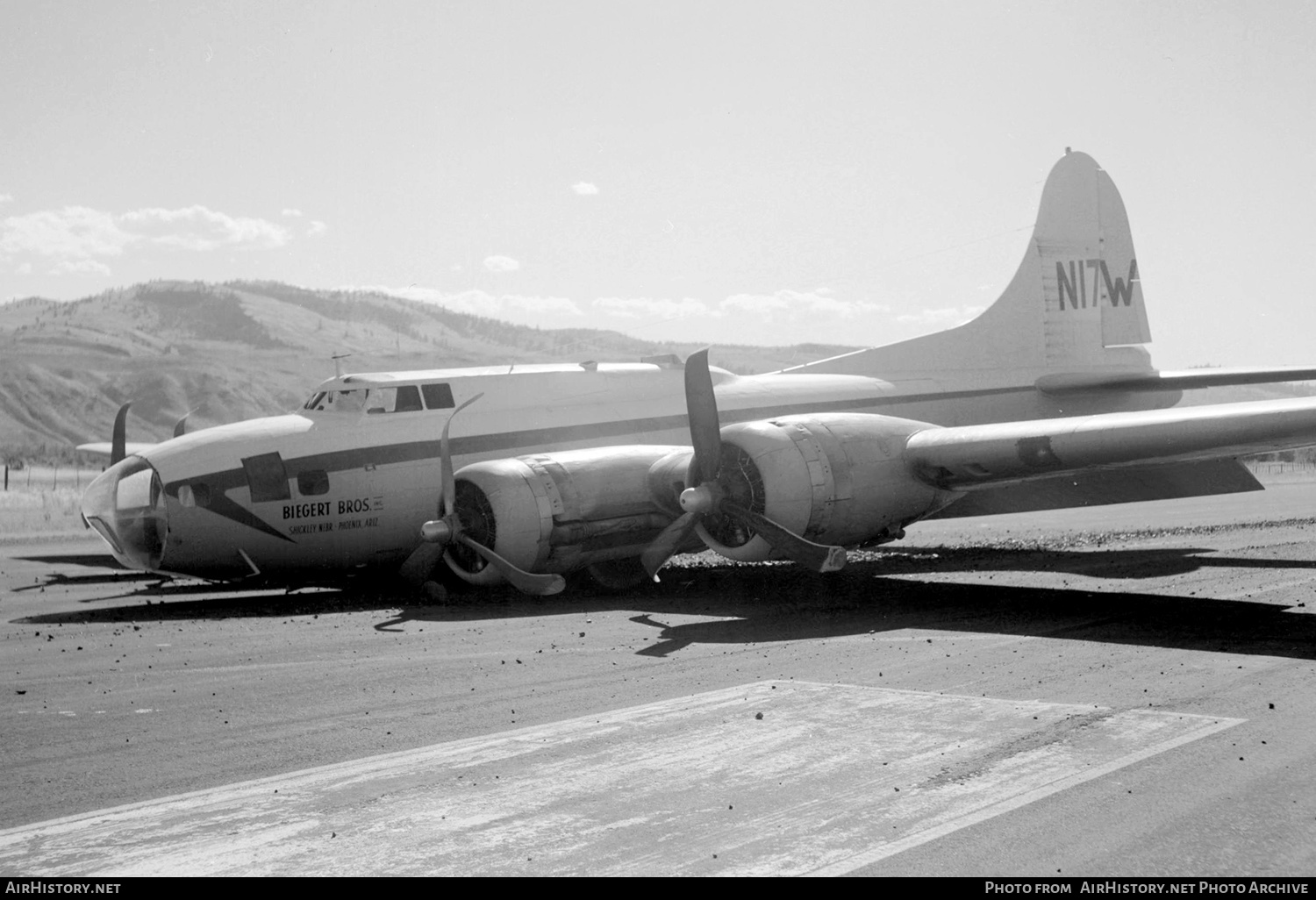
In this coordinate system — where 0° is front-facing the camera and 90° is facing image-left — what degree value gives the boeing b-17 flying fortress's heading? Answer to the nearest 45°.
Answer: approximately 45°
